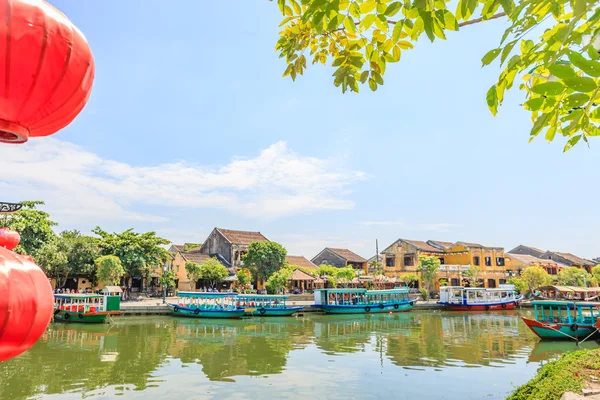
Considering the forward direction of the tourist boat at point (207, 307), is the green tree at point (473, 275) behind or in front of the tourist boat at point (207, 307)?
behind

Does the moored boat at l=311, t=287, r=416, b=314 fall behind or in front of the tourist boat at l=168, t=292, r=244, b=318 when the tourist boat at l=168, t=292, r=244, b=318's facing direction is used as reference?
behind

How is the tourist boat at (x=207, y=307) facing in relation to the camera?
to the viewer's left
